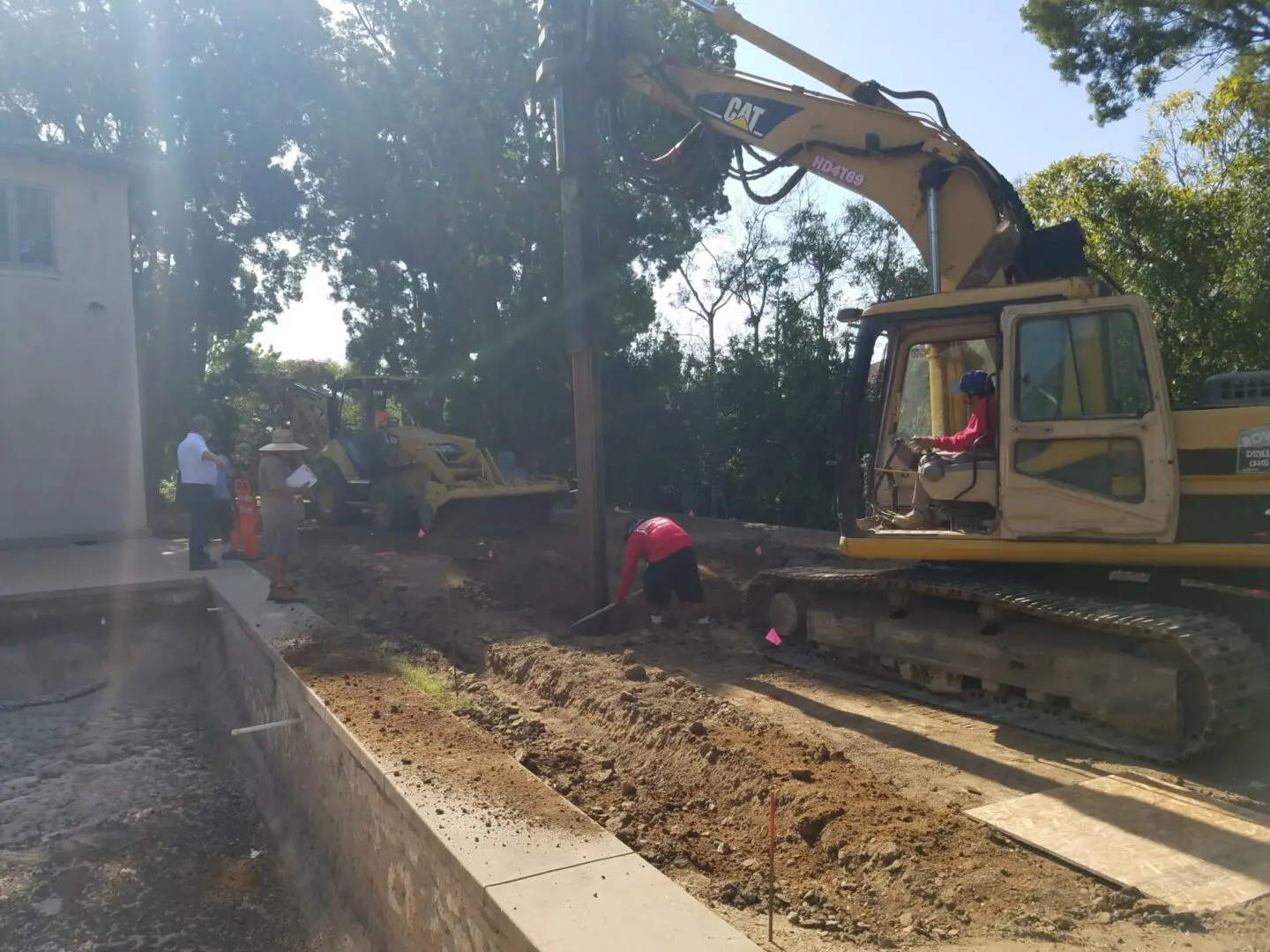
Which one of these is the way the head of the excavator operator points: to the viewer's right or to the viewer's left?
to the viewer's left

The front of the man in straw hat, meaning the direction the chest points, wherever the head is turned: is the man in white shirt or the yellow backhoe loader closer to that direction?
the yellow backhoe loader

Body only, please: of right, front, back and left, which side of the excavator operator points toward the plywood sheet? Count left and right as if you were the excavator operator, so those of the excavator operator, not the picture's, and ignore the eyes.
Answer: left

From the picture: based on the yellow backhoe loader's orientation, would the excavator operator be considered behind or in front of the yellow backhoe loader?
in front

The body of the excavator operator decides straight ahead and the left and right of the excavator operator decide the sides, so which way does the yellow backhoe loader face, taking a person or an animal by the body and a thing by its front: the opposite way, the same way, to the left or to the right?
the opposite way

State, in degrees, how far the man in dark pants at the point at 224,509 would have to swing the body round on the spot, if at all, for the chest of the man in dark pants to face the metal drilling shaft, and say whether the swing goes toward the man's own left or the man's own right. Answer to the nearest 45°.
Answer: approximately 45° to the man's own right

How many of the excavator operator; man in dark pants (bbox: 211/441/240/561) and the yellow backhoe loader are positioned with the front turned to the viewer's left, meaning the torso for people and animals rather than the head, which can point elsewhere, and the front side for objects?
1

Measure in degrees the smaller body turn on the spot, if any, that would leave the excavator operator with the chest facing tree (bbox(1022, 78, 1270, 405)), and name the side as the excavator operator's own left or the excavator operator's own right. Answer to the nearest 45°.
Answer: approximately 90° to the excavator operator's own right

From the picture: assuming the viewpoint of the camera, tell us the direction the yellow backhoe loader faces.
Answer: facing the viewer and to the right of the viewer

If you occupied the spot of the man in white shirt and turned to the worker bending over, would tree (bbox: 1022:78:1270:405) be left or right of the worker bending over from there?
left

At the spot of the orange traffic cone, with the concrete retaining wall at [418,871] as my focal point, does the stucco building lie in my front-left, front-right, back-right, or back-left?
back-right

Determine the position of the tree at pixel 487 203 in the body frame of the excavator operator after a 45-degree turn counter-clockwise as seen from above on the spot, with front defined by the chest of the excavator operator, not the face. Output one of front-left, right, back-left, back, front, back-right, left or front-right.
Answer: right

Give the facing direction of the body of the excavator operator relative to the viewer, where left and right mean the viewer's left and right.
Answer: facing to the left of the viewer

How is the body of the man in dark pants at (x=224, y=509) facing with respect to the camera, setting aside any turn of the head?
to the viewer's right

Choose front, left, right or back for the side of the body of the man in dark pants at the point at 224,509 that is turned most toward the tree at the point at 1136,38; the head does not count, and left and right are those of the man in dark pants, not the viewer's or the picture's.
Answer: front

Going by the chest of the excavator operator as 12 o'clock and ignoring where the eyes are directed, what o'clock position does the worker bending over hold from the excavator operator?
The worker bending over is roughly at 1 o'clock from the excavator operator.
